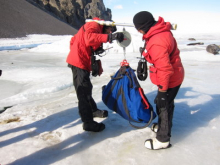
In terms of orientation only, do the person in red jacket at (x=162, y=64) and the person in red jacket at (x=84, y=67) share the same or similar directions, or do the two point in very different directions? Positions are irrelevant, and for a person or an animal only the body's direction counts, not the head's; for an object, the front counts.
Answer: very different directions

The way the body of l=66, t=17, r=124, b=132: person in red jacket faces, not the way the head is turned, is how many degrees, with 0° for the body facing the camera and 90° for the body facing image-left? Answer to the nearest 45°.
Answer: approximately 270°

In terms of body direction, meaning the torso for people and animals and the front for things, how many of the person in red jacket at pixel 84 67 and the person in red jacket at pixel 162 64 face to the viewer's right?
1

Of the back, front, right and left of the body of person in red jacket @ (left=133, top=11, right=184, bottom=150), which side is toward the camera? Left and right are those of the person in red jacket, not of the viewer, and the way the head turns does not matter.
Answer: left

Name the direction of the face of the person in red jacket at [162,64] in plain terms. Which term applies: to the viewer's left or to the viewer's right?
to the viewer's left

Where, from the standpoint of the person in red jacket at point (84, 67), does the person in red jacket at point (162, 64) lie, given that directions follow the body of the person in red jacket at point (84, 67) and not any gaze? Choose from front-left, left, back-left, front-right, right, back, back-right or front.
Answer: front-right
